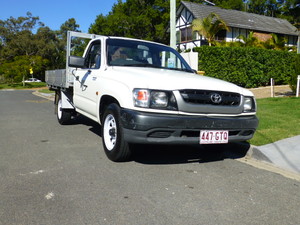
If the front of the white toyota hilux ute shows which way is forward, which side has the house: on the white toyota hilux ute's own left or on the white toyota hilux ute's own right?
on the white toyota hilux ute's own left

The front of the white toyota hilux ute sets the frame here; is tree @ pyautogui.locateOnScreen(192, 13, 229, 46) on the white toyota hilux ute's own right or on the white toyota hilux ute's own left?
on the white toyota hilux ute's own left

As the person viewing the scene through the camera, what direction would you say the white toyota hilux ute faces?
facing the viewer and to the right of the viewer

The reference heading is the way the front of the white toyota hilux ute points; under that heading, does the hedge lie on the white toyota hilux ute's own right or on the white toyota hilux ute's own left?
on the white toyota hilux ute's own left

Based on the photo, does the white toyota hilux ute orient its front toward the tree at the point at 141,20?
no

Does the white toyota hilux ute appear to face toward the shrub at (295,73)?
no

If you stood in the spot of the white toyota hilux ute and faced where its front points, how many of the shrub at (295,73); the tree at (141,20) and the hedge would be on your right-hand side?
0

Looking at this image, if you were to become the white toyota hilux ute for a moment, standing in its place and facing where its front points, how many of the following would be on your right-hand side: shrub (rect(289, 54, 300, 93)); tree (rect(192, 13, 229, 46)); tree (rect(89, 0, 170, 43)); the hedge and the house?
0

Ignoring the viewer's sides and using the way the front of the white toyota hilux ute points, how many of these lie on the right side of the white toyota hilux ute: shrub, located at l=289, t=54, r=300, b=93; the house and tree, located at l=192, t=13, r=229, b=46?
0
